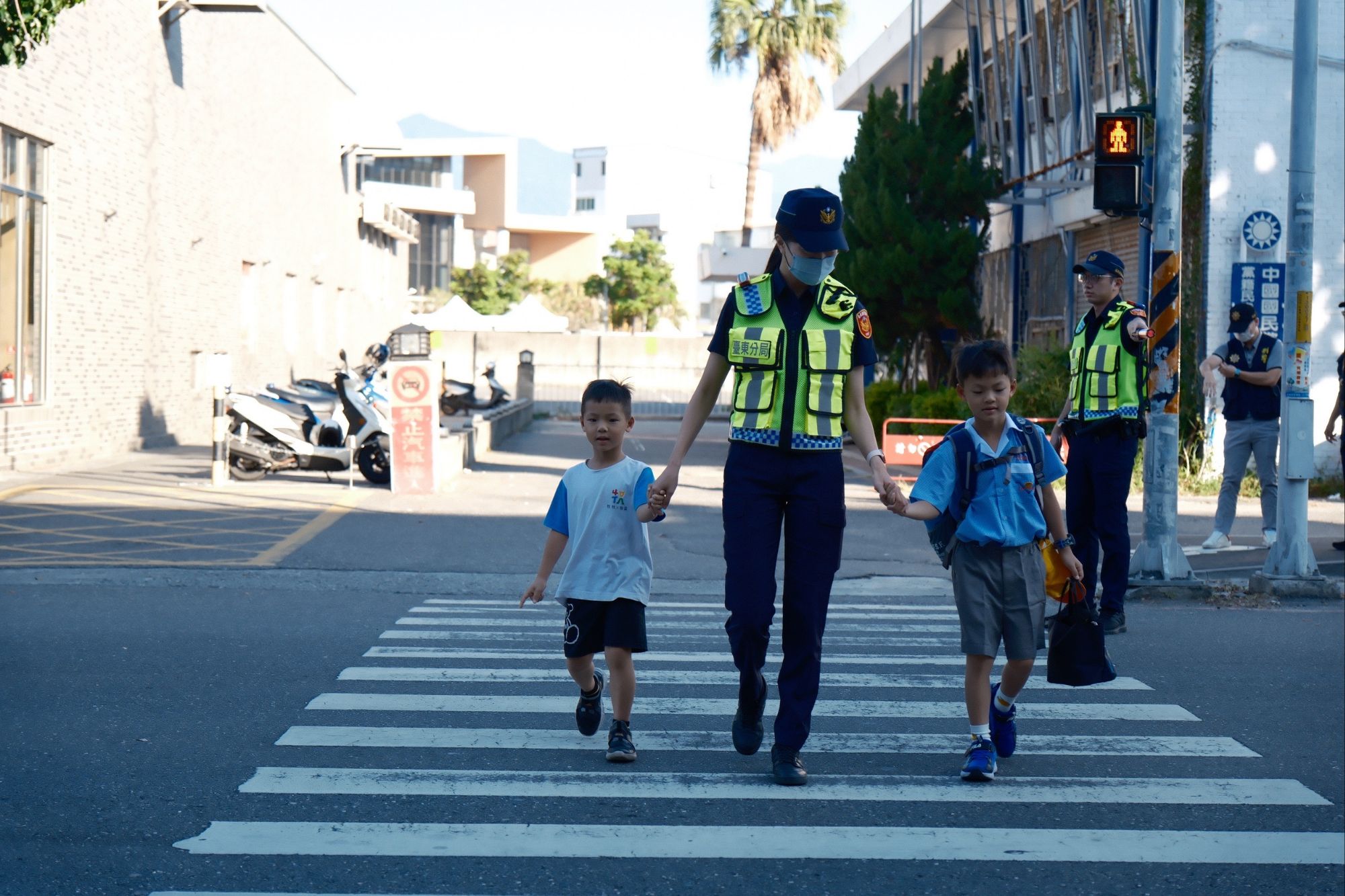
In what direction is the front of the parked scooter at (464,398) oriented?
to the viewer's right

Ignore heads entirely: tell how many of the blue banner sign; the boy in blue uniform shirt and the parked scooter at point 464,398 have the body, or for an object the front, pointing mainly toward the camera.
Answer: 2

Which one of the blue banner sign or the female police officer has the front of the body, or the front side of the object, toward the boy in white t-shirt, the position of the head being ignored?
the blue banner sign

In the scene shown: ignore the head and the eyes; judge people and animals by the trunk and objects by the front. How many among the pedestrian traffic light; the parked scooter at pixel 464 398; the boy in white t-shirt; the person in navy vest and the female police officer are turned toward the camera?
4

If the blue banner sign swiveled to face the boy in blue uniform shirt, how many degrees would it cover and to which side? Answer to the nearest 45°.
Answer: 0° — it already faces them

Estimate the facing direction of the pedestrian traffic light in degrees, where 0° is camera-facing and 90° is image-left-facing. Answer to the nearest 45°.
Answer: approximately 0°

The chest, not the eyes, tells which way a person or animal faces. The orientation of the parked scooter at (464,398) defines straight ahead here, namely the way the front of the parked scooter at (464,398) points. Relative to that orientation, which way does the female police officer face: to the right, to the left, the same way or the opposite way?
to the right

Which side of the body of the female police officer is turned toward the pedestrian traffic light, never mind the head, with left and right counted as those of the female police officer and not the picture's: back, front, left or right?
back

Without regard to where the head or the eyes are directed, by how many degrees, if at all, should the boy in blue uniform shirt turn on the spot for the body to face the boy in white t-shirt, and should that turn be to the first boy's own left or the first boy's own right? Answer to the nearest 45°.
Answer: approximately 90° to the first boy's own right

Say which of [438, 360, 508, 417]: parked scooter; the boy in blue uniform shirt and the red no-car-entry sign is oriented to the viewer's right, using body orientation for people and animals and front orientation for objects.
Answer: the parked scooter
